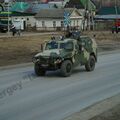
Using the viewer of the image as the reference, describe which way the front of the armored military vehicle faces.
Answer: facing the viewer and to the left of the viewer
